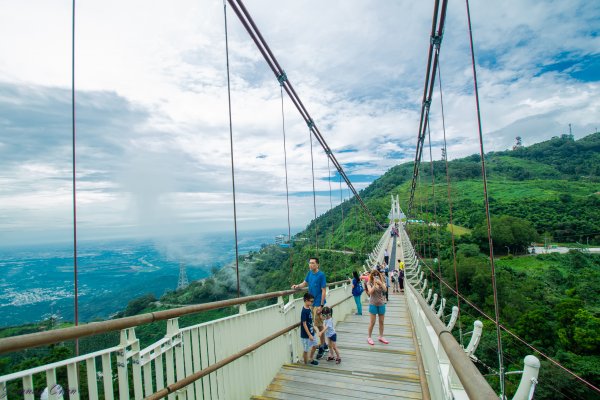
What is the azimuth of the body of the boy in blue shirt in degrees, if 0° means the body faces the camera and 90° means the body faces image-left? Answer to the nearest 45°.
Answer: approximately 315°

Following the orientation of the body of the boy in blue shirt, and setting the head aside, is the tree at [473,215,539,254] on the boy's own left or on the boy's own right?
on the boy's own left
